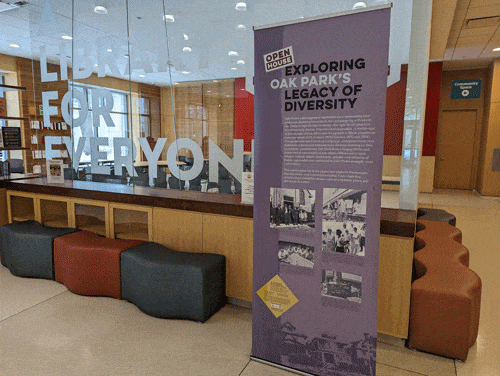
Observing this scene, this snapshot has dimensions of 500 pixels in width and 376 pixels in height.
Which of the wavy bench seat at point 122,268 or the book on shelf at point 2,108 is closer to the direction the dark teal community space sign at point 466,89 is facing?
the wavy bench seat

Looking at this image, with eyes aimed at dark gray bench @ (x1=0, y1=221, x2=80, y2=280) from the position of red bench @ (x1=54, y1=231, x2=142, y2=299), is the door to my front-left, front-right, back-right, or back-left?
back-right

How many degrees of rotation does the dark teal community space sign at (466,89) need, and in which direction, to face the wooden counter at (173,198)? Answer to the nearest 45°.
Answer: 0° — it already faces it

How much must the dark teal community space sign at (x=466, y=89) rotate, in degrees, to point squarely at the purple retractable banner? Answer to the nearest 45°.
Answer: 0° — it already faces it

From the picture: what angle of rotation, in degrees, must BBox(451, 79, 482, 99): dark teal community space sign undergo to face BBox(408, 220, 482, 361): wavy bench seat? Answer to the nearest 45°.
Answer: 0° — it already faces it

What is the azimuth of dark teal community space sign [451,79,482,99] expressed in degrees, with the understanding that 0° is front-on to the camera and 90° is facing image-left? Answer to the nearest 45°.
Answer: approximately 0°

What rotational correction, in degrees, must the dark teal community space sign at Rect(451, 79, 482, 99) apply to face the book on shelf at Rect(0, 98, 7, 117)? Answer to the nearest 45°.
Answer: approximately 45° to its right
